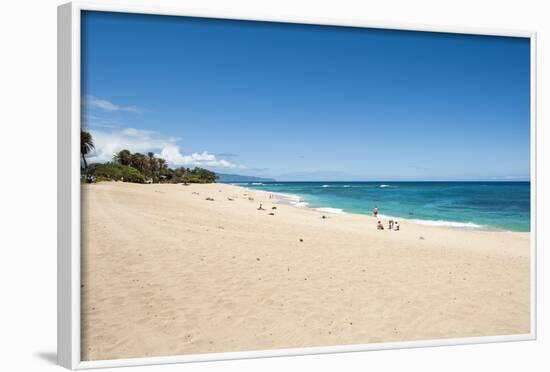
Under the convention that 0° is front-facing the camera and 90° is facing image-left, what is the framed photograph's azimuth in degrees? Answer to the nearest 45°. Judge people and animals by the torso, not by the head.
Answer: approximately 315°
